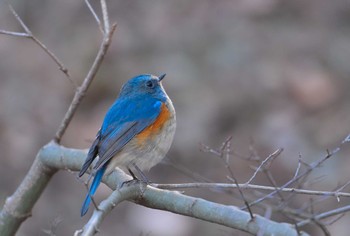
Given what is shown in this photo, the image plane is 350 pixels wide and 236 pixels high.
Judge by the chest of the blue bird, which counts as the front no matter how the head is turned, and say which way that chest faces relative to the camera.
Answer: to the viewer's right
